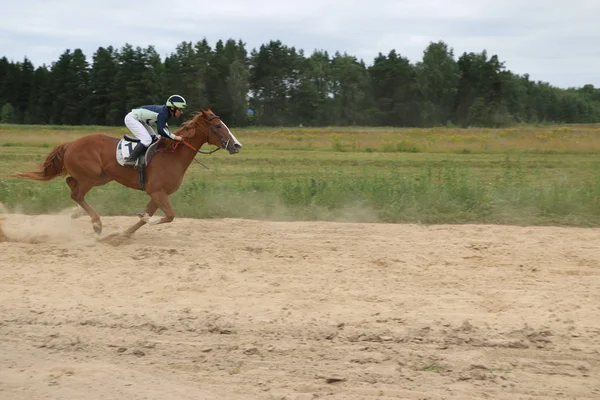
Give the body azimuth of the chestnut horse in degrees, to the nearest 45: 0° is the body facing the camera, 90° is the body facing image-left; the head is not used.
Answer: approximately 270°

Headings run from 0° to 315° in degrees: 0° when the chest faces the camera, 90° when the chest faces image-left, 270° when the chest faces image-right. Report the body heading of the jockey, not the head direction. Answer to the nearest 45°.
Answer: approximately 270°
